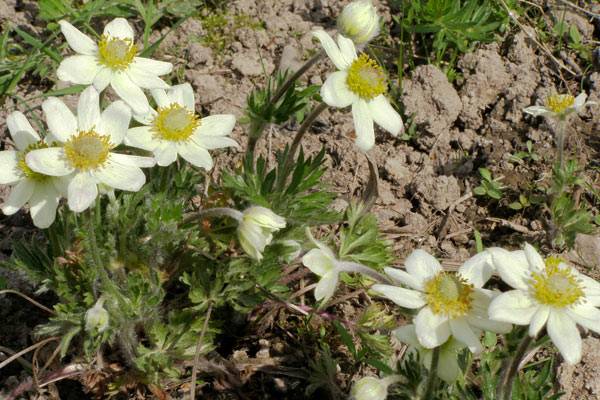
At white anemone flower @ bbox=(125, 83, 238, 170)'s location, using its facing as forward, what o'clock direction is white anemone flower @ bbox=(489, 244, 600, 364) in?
white anemone flower @ bbox=(489, 244, 600, 364) is roughly at 10 o'clock from white anemone flower @ bbox=(125, 83, 238, 170).

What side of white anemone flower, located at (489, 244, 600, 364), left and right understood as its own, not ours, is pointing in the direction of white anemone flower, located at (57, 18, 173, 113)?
right

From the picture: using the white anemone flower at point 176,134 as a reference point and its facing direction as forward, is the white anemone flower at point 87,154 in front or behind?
in front

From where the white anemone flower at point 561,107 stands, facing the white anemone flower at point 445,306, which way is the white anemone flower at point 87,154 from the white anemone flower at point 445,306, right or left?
right

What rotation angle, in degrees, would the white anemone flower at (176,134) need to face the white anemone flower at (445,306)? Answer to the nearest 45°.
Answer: approximately 45° to its left

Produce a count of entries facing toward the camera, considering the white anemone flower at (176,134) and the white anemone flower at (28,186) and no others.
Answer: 2

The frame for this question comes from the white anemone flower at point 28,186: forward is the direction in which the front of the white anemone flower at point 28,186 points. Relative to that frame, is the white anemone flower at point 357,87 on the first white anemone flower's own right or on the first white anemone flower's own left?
on the first white anemone flower's own left
